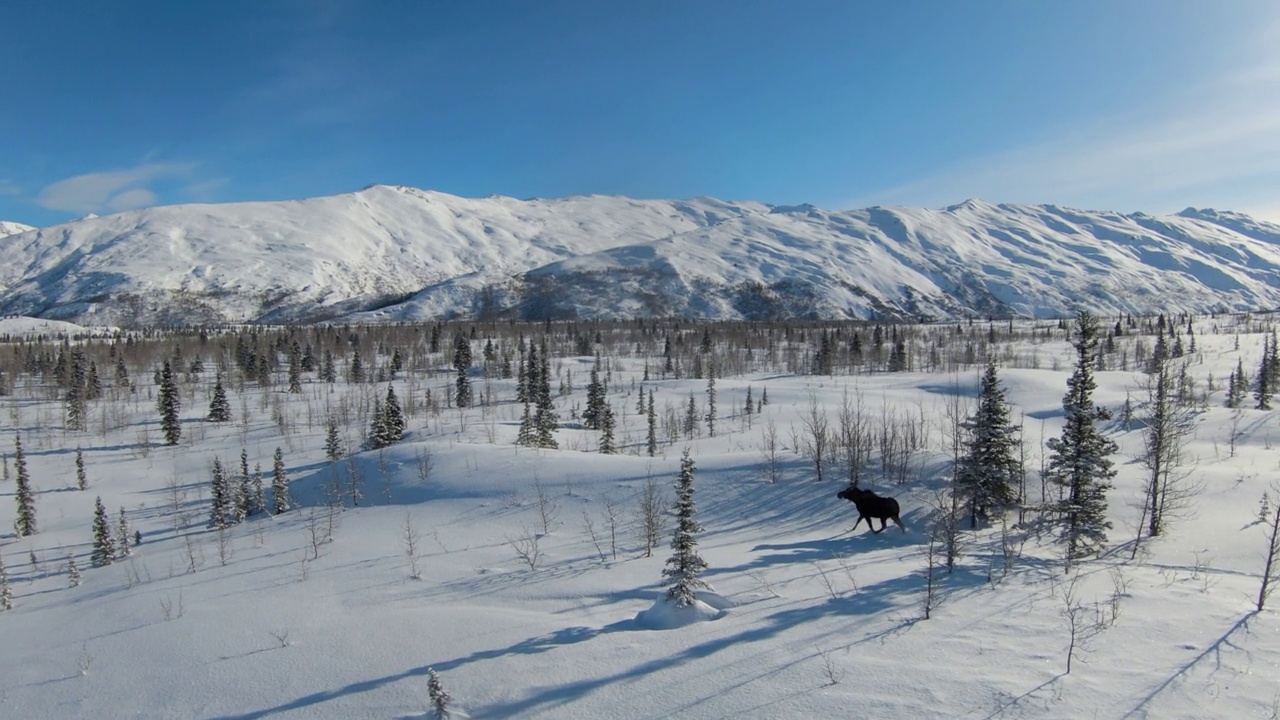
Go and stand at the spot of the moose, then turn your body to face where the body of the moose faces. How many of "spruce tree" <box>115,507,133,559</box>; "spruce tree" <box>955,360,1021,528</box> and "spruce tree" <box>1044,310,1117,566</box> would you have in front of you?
1

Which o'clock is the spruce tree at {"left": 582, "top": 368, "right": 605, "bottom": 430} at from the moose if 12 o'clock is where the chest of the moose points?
The spruce tree is roughly at 2 o'clock from the moose.

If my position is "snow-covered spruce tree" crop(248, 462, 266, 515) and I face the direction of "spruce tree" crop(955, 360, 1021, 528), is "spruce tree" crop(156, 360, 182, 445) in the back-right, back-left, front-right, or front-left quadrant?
back-left

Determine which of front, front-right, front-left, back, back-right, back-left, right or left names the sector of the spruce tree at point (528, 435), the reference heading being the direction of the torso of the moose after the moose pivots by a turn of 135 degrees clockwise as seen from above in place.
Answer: left

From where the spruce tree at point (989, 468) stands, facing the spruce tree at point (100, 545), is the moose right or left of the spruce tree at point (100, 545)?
left

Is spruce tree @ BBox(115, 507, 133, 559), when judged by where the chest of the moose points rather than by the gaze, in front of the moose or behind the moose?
in front

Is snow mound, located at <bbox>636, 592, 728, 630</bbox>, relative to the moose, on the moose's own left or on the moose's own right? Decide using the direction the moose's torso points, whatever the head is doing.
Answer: on the moose's own left

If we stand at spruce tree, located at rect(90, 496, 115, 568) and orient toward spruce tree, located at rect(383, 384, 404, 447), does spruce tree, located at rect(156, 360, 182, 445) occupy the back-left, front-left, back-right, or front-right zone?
front-left

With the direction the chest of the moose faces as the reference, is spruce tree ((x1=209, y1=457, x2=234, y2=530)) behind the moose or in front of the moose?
in front

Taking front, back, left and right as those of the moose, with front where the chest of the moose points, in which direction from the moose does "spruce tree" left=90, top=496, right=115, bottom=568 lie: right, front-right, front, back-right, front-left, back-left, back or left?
front

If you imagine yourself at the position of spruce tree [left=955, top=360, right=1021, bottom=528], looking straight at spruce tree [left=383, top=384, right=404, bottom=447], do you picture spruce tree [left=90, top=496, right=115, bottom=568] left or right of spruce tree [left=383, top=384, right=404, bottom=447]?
left

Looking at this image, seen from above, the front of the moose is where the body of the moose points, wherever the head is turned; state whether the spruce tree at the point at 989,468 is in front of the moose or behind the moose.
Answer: behind

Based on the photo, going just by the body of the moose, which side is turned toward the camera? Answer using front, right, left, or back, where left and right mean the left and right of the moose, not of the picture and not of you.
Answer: left
